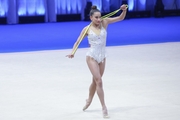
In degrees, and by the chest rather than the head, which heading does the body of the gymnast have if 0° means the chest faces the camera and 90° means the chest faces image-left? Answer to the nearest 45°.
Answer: approximately 315°
